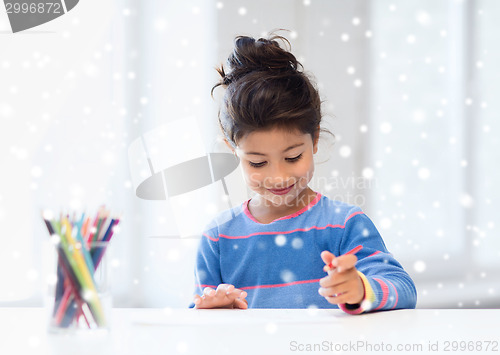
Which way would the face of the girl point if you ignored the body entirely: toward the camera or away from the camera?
toward the camera

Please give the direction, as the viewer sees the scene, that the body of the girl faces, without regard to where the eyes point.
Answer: toward the camera
